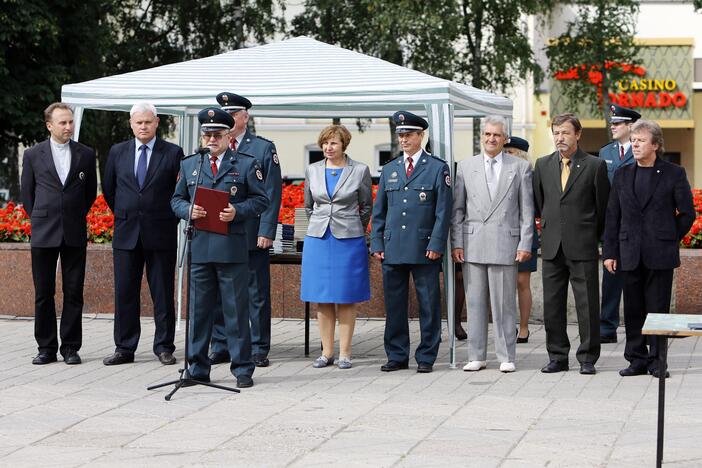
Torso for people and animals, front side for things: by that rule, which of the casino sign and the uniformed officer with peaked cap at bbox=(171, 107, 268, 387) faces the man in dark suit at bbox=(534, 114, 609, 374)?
the casino sign

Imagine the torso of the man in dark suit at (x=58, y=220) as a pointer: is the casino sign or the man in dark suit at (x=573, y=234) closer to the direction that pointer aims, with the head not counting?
the man in dark suit

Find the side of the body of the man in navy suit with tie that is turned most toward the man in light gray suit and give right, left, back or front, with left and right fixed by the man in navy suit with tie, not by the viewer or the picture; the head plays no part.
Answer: left

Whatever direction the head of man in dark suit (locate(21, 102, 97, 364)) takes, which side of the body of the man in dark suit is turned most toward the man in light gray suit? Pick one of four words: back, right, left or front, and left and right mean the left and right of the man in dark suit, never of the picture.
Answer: left

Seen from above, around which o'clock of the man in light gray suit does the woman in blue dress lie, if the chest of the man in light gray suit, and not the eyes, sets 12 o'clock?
The woman in blue dress is roughly at 3 o'clock from the man in light gray suit.

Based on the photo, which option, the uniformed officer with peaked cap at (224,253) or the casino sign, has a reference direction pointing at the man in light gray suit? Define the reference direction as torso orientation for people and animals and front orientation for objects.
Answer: the casino sign

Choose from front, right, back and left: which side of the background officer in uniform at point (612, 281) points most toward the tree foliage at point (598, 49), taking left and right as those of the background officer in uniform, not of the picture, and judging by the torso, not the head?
back

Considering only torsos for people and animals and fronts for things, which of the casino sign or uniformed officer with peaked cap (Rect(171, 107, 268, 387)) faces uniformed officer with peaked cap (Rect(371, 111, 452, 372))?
the casino sign
